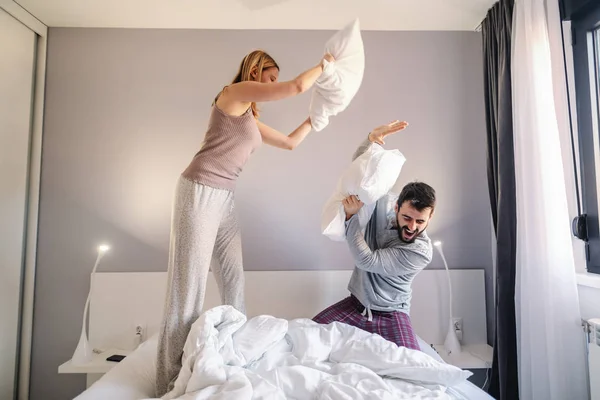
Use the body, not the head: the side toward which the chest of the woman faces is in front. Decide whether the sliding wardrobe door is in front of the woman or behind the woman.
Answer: behind

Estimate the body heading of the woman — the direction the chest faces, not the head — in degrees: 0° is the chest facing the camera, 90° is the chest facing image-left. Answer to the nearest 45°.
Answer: approximately 270°

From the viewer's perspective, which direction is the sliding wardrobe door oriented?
to the viewer's right

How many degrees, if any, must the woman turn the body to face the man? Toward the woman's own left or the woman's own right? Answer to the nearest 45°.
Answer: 0° — they already face them

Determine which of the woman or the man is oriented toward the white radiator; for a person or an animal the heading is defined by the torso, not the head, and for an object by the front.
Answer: the woman

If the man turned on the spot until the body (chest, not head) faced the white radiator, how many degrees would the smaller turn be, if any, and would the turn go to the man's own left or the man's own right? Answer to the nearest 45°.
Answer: approximately 135° to the man's own left

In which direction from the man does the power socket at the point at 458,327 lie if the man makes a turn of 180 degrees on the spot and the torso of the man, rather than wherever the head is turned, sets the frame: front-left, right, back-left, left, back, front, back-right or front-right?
front

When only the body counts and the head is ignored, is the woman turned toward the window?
yes

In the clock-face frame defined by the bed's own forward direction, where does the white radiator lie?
The white radiator is roughly at 9 o'clock from the bed.

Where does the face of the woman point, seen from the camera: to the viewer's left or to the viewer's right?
to the viewer's right
